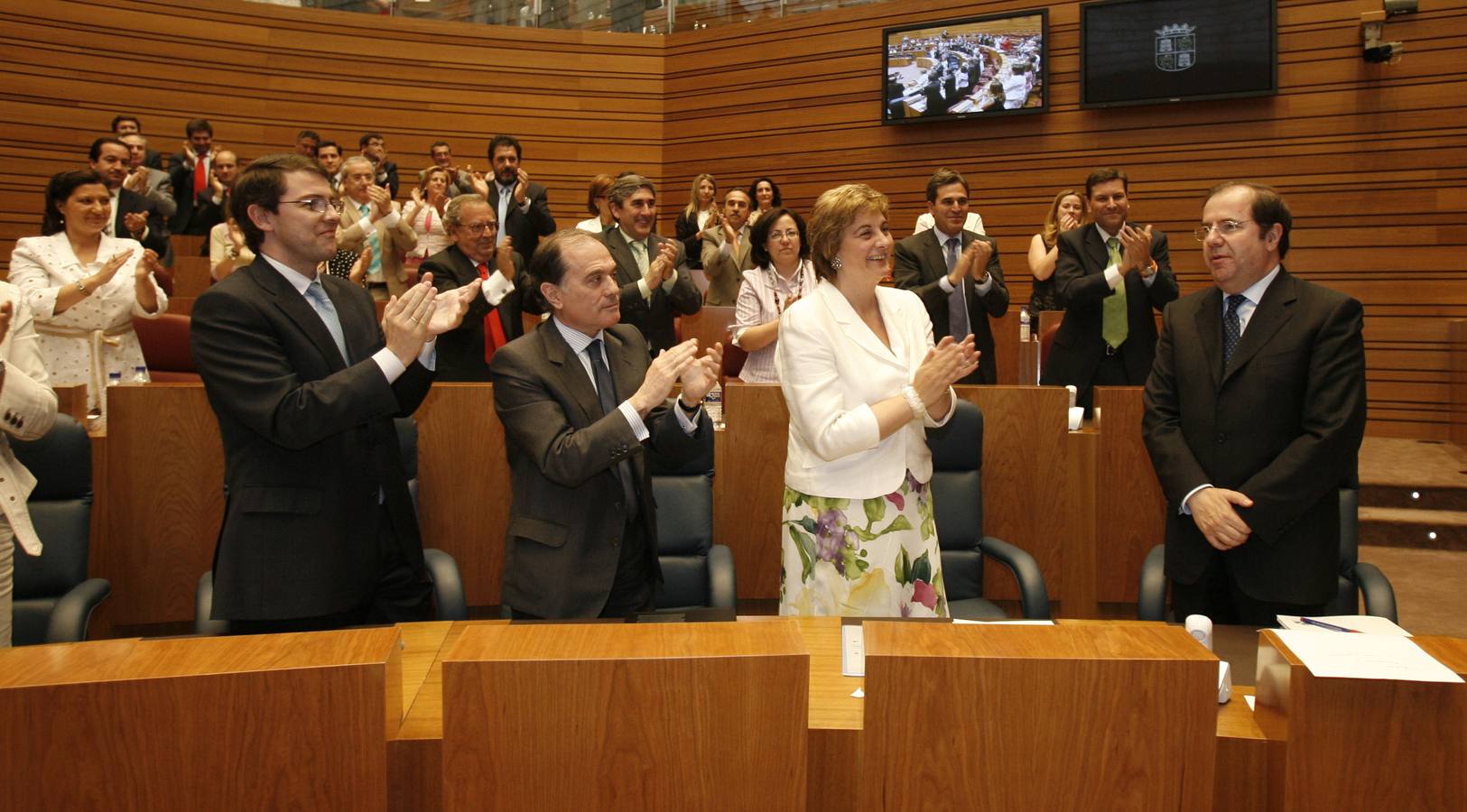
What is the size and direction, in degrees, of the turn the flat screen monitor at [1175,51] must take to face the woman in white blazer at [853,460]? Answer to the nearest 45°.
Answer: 0° — it already faces them

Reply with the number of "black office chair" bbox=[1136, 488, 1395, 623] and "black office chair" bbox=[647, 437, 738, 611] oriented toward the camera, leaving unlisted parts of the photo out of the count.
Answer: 2

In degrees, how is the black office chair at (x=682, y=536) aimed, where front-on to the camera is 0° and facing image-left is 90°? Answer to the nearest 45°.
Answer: approximately 0°

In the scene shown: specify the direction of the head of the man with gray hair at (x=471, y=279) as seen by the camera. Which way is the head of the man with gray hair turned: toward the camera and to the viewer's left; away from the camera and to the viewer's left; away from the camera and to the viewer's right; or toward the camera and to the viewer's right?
toward the camera and to the viewer's right

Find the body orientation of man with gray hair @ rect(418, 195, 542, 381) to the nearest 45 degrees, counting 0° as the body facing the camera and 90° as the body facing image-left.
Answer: approximately 315°

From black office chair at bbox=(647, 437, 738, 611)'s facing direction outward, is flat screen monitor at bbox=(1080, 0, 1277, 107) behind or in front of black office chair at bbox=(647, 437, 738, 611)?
behind

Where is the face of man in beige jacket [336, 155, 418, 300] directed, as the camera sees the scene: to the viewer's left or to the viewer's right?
to the viewer's right

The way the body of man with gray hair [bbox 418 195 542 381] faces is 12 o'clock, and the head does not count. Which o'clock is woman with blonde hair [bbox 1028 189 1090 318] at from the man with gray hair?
The woman with blonde hair is roughly at 10 o'clock from the man with gray hair.

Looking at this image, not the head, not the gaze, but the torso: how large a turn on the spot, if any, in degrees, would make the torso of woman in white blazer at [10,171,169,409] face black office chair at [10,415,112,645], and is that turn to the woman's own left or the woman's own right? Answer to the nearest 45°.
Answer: approximately 45° to the woman's own right

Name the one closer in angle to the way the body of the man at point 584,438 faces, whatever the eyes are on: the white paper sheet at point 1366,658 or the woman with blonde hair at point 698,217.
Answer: the white paper sheet
